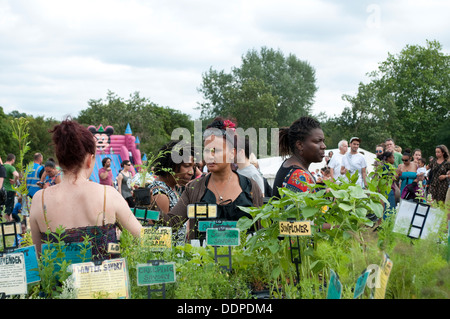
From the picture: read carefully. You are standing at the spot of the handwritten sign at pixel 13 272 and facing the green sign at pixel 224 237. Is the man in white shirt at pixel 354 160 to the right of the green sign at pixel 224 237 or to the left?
left

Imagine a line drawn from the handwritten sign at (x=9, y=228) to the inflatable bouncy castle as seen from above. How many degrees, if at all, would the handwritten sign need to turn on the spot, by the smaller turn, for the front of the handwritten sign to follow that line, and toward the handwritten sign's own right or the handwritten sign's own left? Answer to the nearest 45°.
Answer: approximately 180°

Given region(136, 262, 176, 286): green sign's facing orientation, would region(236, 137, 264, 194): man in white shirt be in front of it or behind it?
behind

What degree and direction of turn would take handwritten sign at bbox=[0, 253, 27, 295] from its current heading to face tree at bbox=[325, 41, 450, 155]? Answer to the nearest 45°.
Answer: approximately 135° to its left
